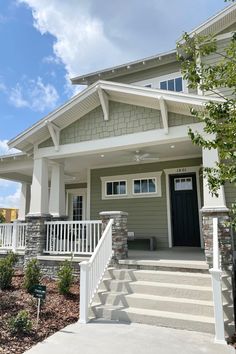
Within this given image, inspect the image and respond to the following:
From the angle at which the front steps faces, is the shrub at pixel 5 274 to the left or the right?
on its right

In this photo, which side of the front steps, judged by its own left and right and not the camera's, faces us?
front

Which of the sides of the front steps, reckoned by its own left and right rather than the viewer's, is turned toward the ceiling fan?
back

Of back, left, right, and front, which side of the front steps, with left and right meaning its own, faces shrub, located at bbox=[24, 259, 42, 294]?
right

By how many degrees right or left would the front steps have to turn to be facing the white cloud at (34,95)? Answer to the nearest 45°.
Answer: approximately 135° to its right
